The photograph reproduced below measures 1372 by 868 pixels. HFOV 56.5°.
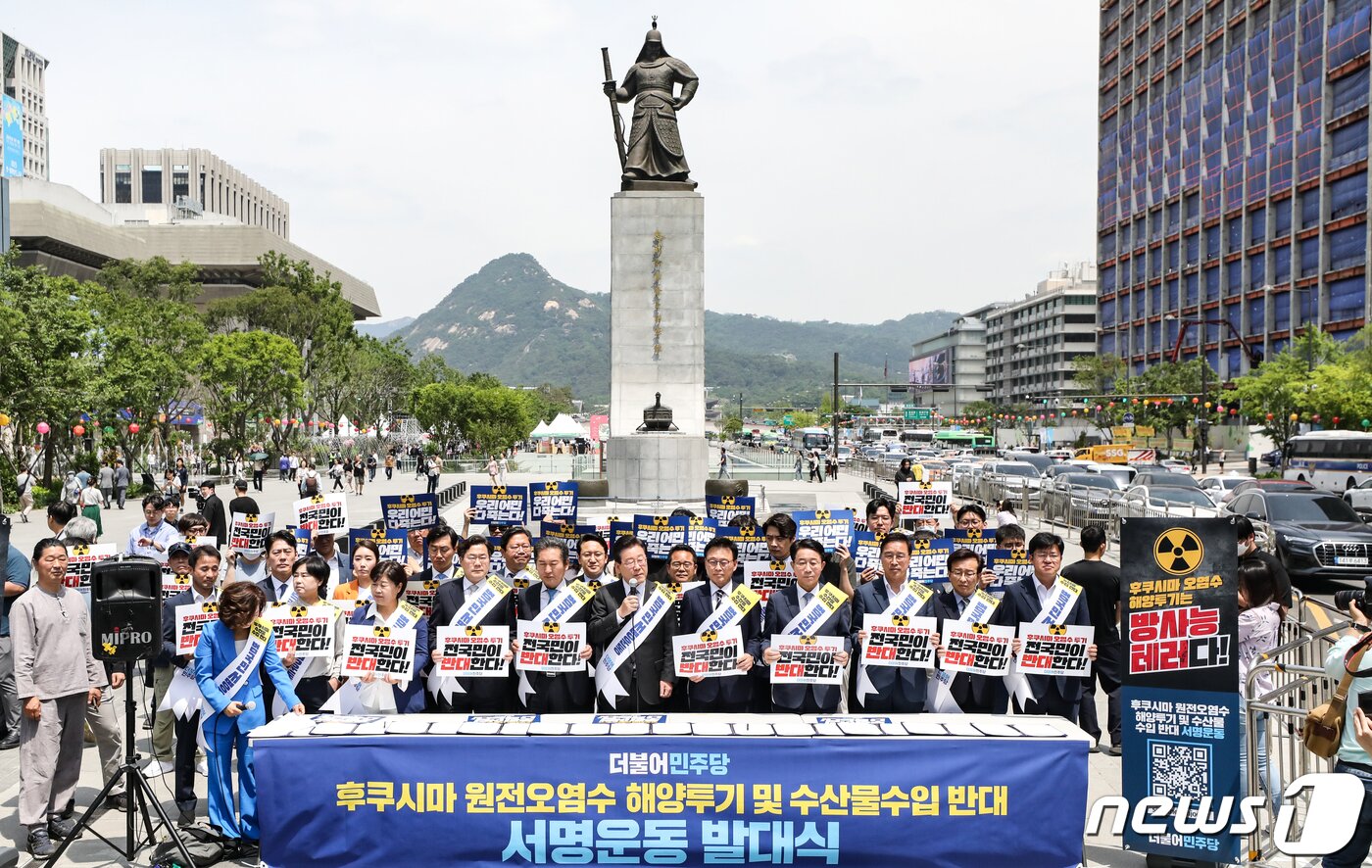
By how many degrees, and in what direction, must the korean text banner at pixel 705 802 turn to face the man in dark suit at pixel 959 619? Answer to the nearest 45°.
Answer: approximately 135° to its left

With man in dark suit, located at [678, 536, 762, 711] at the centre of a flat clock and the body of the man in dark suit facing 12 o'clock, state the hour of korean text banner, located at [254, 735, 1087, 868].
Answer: The korean text banner is roughly at 12 o'clock from the man in dark suit.

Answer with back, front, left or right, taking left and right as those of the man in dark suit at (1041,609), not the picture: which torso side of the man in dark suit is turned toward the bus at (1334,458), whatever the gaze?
back

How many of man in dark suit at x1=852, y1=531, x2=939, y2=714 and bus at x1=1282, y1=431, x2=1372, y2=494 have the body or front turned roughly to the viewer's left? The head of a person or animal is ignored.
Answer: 1

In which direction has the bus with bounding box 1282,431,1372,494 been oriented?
to the viewer's left

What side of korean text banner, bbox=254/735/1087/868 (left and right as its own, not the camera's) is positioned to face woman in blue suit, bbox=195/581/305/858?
right

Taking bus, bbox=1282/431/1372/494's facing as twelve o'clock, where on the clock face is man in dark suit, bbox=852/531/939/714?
The man in dark suit is roughly at 9 o'clock from the bus.

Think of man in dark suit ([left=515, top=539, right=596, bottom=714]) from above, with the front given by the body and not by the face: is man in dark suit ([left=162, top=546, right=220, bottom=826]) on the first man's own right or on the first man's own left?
on the first man's own right

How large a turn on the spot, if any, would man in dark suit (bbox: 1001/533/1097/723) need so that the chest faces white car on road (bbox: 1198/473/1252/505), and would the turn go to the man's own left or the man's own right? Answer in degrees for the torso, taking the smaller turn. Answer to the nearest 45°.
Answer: approximately 180°
